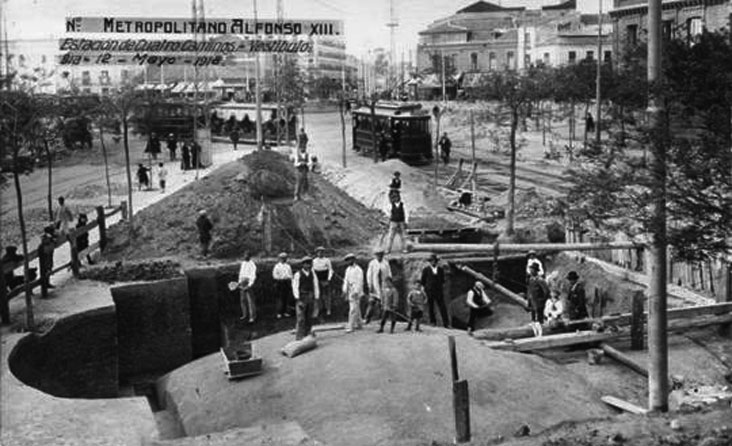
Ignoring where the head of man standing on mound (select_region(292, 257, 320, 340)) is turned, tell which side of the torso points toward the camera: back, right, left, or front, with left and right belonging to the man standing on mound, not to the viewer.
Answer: front

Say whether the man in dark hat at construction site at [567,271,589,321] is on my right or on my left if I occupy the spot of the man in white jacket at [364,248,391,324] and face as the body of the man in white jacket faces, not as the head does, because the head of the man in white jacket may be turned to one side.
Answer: on my left

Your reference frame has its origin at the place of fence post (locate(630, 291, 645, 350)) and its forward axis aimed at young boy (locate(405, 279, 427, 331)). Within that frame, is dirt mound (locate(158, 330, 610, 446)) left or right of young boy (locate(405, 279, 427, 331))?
left

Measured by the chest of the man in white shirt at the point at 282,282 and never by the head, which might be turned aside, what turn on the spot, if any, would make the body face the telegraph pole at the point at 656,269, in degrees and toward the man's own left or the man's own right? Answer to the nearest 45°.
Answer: approximately 45° to the man's own left

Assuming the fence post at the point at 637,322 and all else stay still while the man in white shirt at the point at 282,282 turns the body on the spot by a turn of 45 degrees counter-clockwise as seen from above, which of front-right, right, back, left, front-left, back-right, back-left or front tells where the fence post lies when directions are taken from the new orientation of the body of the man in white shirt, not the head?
front

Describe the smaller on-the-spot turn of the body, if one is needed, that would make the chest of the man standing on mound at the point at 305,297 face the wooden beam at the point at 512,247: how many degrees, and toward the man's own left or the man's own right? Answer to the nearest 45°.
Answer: approximately 135° to the man's own left

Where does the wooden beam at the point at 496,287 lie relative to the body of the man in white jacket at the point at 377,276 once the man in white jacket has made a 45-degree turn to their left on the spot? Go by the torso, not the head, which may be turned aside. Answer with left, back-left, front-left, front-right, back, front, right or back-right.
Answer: left

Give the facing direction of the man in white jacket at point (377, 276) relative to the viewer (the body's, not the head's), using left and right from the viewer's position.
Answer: facing the viewer

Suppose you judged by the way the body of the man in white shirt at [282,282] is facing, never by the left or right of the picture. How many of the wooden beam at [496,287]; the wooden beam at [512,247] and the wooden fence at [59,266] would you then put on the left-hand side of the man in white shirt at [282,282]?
2

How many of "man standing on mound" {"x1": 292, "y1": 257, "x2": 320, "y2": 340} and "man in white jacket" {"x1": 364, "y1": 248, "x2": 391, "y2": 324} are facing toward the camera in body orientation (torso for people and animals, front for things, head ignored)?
2

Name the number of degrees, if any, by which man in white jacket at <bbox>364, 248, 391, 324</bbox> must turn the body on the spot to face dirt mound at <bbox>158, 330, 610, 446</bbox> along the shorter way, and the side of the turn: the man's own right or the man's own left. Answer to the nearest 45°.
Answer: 0° — they already face it

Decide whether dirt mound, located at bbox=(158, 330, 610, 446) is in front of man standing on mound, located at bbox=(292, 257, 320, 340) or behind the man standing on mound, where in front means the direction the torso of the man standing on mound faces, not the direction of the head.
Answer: in front

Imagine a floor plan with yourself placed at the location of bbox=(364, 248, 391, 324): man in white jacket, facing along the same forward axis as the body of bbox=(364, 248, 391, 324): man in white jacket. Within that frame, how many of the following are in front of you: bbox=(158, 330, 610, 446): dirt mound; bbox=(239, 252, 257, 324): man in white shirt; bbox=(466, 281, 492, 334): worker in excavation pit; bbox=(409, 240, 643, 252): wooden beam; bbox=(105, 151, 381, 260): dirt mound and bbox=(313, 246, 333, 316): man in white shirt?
1
